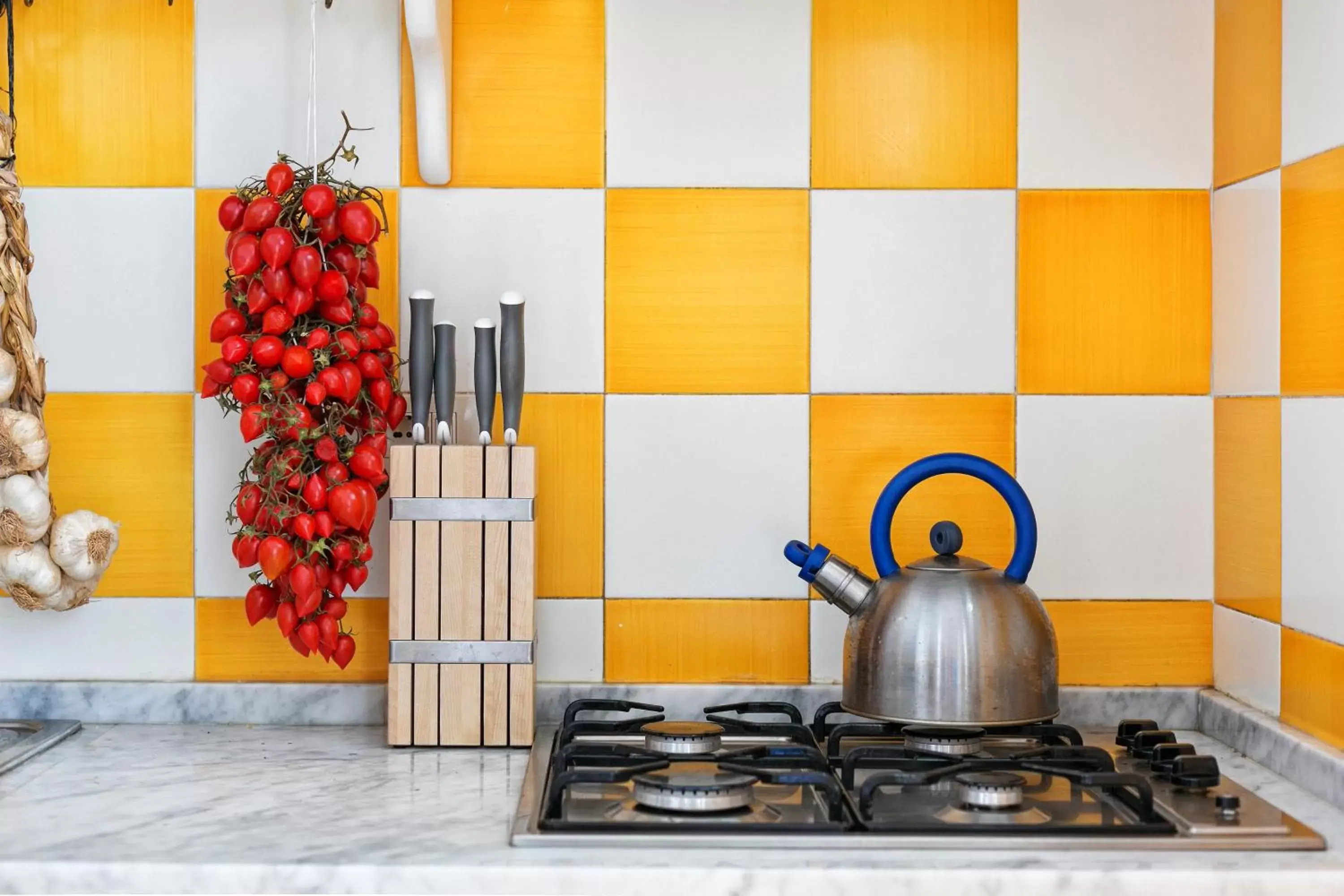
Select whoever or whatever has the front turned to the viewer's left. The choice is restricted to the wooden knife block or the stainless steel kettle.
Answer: the stainless steel kettle

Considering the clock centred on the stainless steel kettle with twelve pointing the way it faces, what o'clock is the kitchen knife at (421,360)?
The kitchen knife is roughly at 12 o'clock from the stainless steel kettle.

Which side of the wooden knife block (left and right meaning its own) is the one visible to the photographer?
front

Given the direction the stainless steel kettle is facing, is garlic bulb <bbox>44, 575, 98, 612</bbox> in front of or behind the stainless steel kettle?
in front

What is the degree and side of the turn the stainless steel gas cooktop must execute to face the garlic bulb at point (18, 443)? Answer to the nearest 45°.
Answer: approximately 90° to its right

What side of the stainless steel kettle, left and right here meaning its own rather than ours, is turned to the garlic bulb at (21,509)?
front

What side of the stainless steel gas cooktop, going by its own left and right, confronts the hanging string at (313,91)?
right

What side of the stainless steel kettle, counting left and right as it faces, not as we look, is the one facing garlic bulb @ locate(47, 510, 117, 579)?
front

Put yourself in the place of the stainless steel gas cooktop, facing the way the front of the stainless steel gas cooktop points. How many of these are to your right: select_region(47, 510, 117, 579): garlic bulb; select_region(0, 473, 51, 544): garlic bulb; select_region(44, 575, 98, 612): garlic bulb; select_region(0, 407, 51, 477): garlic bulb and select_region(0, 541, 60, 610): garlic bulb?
5

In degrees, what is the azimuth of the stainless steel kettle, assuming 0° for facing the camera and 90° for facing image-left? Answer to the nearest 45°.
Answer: approximately 90°

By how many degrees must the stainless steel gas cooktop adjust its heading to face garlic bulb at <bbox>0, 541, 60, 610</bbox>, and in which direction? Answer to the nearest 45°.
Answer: approximately 90° to its right

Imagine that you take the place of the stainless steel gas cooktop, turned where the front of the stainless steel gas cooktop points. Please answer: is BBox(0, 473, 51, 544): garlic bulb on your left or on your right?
on your right

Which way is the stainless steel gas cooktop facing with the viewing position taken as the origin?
facing the viewer

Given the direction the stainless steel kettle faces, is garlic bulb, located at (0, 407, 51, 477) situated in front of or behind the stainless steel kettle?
in front

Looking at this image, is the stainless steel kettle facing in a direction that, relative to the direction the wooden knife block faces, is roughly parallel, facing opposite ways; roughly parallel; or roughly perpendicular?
roughly perpendicular
